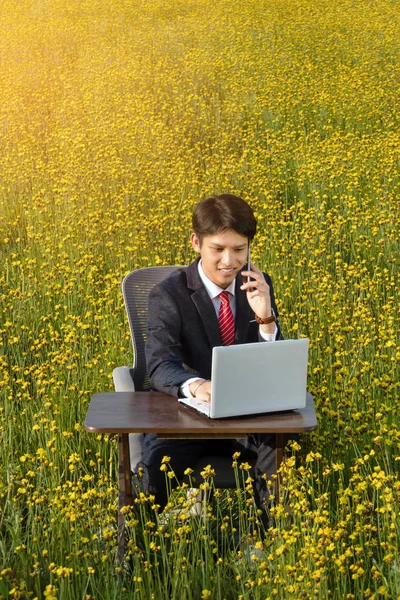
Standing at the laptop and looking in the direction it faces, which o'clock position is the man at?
The man is roughly at 1 o'clock from the laptop.

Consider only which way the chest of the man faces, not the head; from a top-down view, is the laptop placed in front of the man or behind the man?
in front

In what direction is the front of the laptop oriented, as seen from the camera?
facing away from the viewer and to the left of the viewer

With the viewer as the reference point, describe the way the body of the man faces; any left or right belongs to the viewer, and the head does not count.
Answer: facing the viewer and to the right of the viewer

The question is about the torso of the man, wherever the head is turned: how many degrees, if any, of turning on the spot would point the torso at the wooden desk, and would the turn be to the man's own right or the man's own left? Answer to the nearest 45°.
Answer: approximately 45° to the man's own right

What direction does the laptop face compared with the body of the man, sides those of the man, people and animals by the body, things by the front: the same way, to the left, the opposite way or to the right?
the opposite way
